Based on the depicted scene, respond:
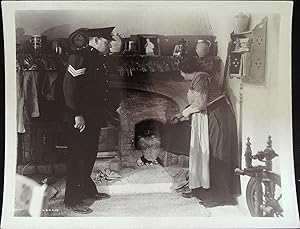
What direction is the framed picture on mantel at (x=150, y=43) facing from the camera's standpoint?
toward the camera
